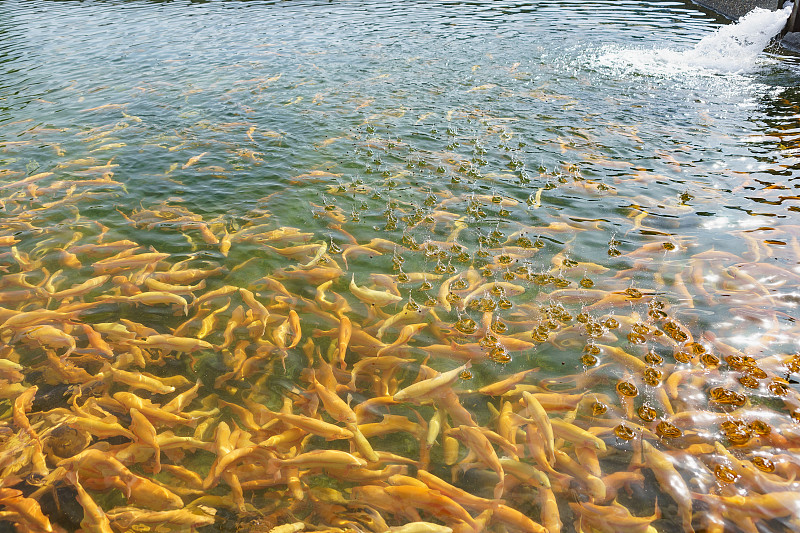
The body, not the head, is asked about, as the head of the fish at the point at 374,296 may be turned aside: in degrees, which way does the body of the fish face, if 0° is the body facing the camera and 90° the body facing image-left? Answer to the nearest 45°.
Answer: approximately 270°
